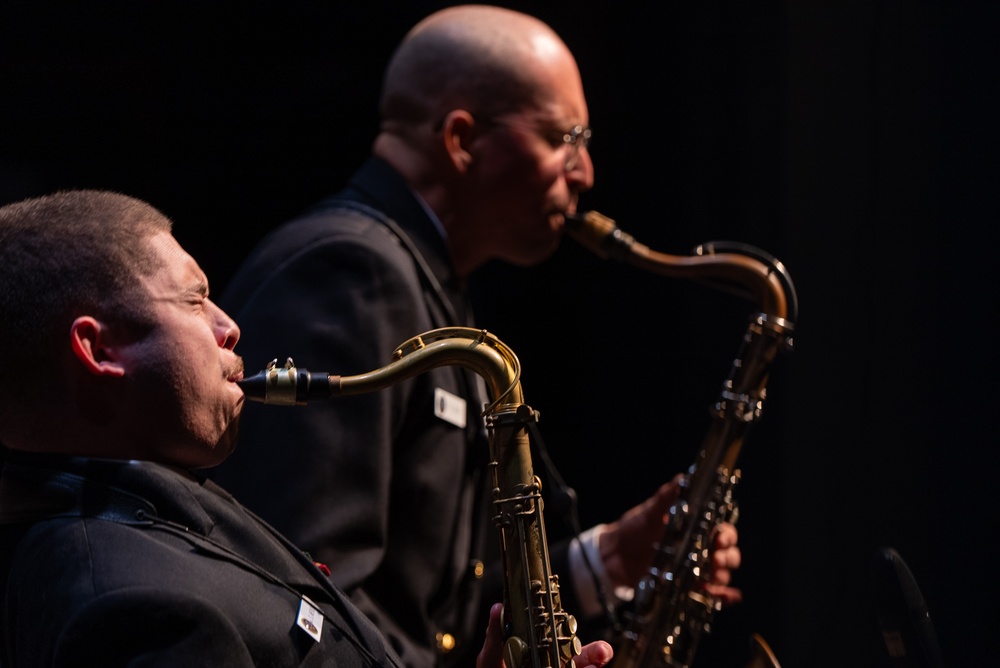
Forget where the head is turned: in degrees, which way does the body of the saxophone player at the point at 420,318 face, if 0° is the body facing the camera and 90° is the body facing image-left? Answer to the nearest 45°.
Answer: approximately 270°

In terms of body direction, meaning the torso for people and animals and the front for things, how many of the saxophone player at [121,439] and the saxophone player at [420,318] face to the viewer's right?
2

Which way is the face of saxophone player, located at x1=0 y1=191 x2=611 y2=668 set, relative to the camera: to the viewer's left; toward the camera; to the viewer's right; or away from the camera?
to the viewer's right

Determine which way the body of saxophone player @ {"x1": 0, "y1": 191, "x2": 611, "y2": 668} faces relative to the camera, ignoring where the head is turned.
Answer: to the viewer's right

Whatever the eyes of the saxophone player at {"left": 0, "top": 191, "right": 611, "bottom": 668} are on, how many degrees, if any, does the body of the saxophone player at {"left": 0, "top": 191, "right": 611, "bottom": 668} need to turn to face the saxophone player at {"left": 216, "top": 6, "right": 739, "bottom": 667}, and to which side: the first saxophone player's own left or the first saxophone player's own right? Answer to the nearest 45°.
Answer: approximately 90° to the first saxophone player's own left

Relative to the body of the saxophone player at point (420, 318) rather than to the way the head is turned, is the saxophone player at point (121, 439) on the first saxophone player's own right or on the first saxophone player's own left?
on the first saxophone player's own right

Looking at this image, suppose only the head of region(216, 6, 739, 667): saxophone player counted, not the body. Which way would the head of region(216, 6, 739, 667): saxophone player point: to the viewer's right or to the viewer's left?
to the viewer's right
